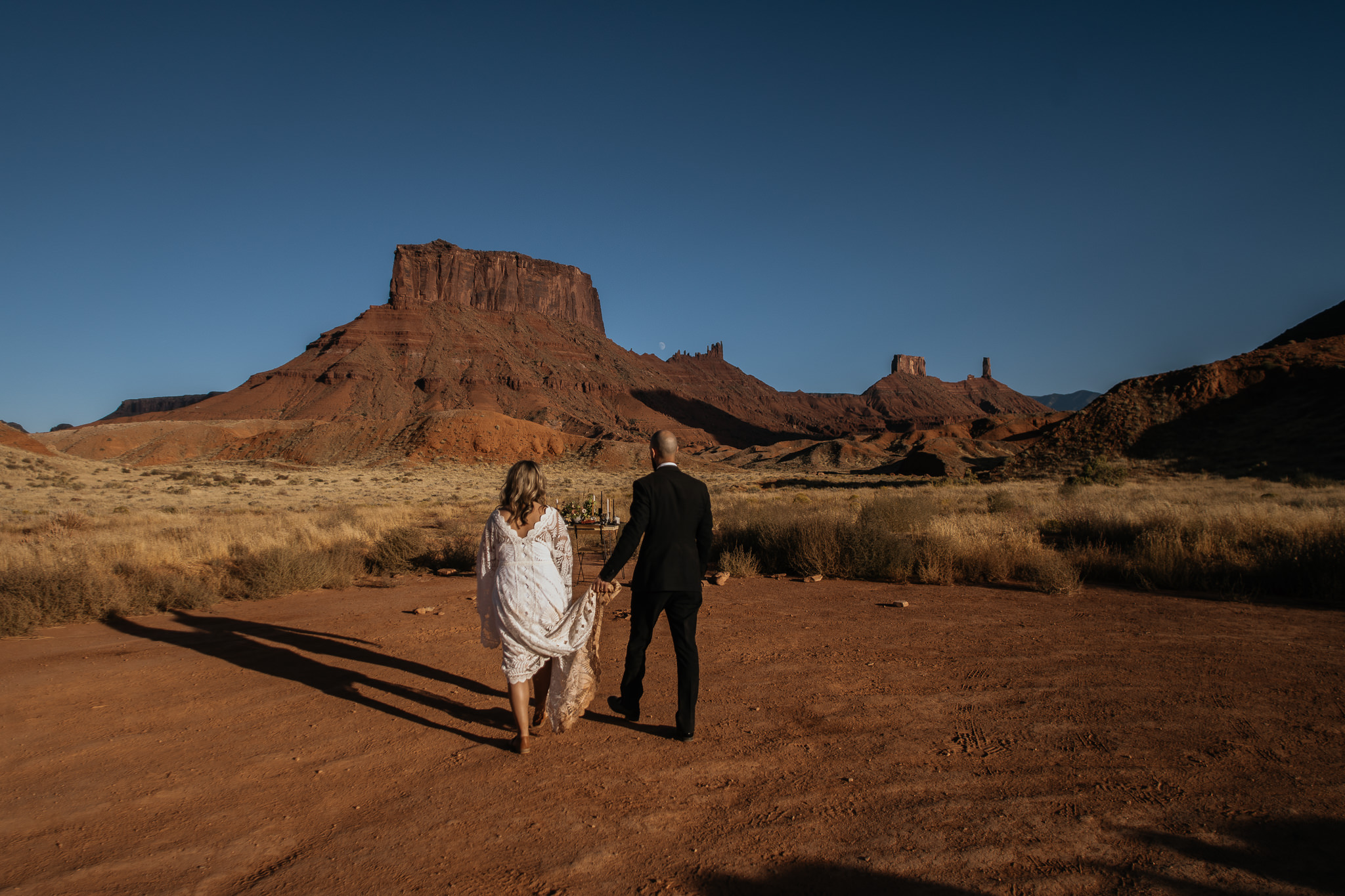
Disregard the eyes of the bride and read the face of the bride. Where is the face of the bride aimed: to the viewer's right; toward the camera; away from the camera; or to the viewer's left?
away from the camera

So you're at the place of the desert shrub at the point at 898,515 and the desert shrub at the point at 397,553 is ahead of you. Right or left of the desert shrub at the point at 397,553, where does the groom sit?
left

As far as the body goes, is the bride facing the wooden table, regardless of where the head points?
yes

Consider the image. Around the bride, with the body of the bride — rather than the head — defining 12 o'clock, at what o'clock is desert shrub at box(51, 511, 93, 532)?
The desert shrub is roughly at 11 o'clock from the bride.

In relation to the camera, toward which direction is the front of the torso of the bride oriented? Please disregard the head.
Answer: away from the camera

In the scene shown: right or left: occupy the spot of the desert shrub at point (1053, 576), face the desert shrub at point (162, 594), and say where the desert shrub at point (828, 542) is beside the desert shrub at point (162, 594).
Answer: right

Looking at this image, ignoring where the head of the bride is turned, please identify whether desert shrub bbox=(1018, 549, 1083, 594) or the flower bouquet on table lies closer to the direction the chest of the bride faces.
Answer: the flower bouquet on table

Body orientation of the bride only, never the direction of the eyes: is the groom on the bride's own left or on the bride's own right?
on the bride's own right

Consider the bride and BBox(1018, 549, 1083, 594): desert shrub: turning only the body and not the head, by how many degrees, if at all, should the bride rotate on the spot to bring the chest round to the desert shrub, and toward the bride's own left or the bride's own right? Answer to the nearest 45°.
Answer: approximately 45° to the bride's own right

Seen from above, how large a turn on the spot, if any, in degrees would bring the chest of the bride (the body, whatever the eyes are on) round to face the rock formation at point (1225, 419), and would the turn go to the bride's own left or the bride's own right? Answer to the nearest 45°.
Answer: approximately 45° to the bride's own right

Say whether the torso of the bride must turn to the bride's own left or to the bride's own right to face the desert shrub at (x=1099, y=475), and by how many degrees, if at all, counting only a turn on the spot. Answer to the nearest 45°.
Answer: approximately 45° to the bride's own right
